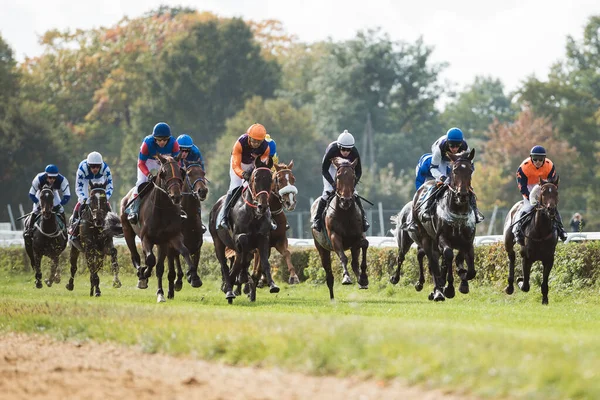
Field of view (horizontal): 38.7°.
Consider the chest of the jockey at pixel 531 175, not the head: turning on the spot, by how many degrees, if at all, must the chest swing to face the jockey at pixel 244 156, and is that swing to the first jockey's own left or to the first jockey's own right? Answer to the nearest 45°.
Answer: approximately 90° to the first jockey's own right

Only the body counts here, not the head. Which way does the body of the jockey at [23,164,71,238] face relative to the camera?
toward the camera

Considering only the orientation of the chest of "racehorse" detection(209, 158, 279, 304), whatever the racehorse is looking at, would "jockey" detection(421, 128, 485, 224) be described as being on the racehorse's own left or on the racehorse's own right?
on the racehorse's own left

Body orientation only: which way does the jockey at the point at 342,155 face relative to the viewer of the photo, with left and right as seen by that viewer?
facing the viewer

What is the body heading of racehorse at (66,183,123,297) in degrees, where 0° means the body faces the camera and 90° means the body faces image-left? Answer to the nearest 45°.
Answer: approximately 0°

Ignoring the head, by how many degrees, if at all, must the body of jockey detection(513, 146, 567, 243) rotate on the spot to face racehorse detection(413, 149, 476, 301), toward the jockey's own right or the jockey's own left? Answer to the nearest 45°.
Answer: approximately 45° to the jockey's own right

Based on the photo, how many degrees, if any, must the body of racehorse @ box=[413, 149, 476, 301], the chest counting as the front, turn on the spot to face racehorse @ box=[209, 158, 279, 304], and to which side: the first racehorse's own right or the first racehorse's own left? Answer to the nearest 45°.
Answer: approximately 135° to the first racehorse's own right

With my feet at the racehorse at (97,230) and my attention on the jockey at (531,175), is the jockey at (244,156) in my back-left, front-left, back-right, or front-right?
front-right

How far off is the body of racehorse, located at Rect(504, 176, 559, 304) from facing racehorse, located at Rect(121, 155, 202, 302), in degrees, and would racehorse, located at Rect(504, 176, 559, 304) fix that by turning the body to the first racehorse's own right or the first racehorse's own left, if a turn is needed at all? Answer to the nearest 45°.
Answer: approximately 135° to the first racehorse's own right

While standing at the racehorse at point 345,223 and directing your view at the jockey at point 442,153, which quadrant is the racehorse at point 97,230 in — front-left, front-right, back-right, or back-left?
back-left

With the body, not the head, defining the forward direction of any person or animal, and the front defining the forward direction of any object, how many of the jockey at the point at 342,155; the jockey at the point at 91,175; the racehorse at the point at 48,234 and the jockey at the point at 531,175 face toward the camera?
4

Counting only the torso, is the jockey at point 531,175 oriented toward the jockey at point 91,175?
no

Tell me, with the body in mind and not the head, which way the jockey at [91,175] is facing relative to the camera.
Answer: toward the camera

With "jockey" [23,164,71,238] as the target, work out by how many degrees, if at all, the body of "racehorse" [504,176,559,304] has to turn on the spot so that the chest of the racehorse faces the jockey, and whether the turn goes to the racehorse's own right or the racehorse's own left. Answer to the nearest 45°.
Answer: approximately 135° to the racehorse's own right

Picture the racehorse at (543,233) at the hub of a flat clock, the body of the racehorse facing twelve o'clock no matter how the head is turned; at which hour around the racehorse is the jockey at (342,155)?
The jockey is roughly at 4 o'clock from the racehorse.

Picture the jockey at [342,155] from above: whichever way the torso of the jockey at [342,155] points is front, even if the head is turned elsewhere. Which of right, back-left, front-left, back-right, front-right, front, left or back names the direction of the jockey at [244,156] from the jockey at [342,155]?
right
